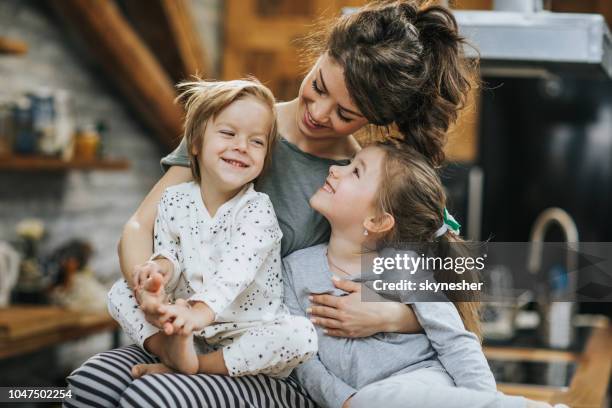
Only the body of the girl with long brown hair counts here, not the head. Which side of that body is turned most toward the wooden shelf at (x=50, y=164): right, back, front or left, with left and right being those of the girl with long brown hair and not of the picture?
right

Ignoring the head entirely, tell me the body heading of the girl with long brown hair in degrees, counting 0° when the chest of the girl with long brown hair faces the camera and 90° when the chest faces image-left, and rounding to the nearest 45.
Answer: approximately 45°

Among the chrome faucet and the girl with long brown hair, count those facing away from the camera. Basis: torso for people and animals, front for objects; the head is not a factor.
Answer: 0

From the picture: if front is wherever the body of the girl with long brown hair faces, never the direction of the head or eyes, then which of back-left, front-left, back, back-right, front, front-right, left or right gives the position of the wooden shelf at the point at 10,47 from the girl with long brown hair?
right

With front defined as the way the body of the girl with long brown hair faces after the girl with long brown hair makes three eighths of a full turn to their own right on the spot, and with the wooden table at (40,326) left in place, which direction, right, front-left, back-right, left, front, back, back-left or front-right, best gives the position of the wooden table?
front-left

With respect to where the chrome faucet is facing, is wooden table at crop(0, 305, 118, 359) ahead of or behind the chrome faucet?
ahead
